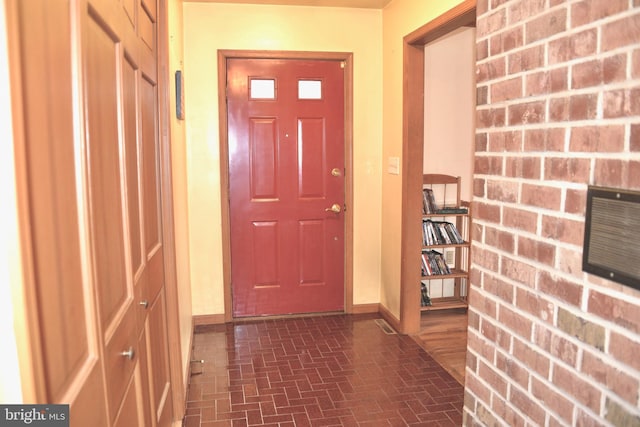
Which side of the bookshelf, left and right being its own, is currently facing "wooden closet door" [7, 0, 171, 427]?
front

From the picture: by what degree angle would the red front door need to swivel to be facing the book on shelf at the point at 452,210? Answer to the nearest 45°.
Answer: approximately 90° to its left

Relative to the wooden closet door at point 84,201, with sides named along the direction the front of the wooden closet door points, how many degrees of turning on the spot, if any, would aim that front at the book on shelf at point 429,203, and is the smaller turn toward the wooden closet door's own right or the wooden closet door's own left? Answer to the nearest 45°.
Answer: approximately 90° to the wooden closet door's own left

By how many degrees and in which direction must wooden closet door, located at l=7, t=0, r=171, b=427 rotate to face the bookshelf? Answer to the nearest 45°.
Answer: approximately 90° to its left

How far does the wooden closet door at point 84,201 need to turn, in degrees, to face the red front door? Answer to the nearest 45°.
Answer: approximately 90° to its left

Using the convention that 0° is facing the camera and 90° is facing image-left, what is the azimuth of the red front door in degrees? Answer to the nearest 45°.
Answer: approximately 0°

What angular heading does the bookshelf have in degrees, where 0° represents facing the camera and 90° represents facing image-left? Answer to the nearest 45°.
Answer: approximately 0°

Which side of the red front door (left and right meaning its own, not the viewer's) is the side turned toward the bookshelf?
left

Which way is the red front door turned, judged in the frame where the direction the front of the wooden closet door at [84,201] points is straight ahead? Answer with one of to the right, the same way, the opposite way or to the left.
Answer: to the right
